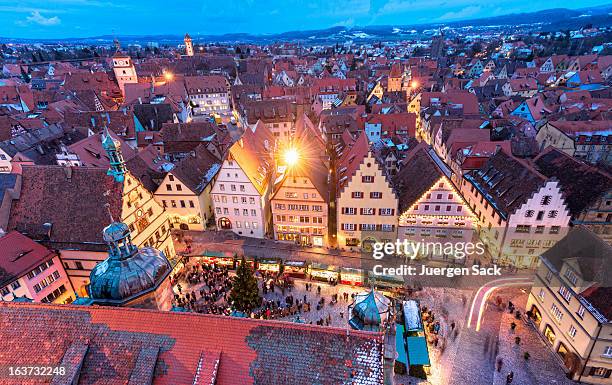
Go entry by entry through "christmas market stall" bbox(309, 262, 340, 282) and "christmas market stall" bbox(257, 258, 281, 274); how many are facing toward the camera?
2

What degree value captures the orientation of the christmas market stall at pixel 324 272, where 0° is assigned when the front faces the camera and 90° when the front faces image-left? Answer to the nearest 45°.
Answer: approximately 0°

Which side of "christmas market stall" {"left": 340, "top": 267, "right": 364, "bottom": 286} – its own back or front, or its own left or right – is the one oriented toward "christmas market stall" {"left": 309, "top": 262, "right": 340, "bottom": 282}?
right

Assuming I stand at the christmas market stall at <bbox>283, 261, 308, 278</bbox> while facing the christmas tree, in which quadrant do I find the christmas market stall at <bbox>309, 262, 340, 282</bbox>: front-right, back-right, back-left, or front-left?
back-left

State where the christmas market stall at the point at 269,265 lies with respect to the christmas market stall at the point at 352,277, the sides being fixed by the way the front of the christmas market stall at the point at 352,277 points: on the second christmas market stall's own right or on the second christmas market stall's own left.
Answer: on the second christmas market stall's own right

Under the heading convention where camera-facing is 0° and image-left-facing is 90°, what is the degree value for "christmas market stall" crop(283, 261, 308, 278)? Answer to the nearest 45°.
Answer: approximately 0°
